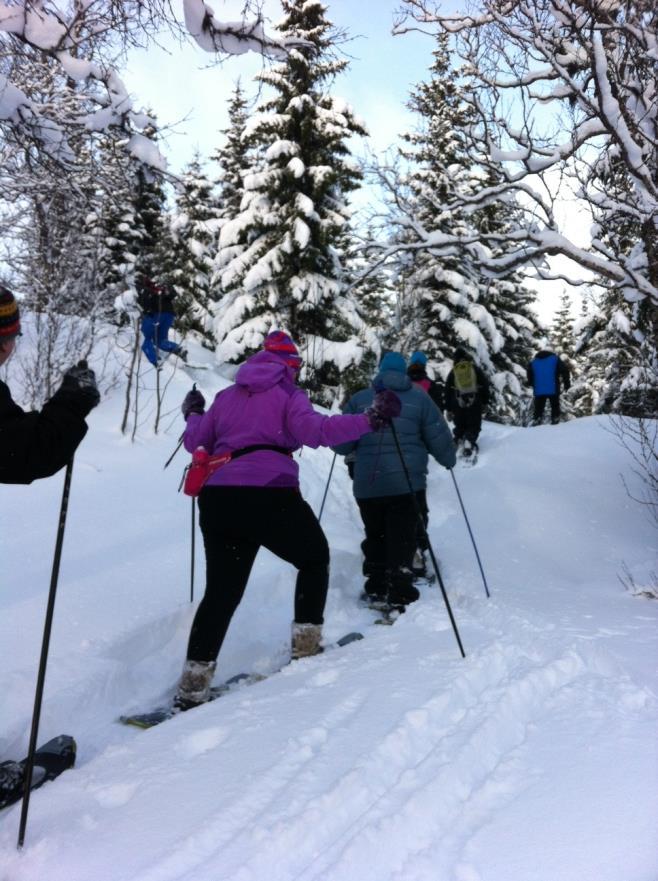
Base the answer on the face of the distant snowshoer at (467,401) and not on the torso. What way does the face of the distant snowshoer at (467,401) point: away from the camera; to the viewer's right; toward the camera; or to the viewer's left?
away from the camera

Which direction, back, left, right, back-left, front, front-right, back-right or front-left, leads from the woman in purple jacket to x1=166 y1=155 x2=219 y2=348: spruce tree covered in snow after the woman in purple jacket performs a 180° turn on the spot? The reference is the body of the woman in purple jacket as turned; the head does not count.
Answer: back-right

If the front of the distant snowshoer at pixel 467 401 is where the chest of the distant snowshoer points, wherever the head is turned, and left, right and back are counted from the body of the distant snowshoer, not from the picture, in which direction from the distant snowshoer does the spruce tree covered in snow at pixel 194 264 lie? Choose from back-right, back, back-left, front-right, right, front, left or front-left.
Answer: front-left

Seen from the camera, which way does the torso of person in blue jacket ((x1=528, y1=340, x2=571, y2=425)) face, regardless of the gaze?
away from the camera

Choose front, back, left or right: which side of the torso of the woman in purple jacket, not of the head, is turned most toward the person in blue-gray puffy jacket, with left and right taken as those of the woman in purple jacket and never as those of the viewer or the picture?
front

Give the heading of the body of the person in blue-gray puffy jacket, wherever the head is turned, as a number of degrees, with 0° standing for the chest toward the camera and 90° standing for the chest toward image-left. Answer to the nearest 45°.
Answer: approximately 180°

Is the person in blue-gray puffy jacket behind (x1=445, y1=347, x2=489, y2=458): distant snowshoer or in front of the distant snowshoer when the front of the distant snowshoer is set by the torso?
behind

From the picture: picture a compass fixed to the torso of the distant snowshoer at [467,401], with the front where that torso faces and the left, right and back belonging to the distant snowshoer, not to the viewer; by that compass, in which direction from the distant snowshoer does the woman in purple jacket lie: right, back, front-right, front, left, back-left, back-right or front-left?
back

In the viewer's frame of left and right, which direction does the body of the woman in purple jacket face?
facing away from the viewer and to the right of the viewer

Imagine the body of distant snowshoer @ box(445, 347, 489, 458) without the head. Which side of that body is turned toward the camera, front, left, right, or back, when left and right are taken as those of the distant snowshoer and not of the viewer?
back

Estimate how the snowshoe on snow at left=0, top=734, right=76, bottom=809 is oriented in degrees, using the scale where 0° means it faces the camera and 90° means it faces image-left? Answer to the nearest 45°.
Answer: approximately 225°

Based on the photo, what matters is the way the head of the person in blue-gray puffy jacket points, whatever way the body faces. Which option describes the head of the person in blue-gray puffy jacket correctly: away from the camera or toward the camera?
away from the camera
